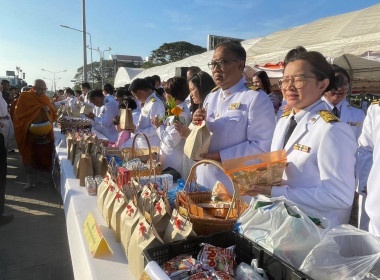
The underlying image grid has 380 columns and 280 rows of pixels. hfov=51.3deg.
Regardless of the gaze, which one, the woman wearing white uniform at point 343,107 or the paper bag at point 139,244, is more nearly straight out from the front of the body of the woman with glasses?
the paper bag

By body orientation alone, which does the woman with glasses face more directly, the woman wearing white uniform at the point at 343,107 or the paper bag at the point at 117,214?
the paper bag

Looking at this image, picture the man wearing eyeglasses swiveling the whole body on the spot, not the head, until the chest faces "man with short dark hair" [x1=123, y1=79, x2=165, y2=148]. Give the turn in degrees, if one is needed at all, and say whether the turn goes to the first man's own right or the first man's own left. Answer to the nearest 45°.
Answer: approximately 90° to the first man's own right

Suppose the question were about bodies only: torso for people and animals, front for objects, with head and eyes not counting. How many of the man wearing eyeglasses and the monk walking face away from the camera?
0

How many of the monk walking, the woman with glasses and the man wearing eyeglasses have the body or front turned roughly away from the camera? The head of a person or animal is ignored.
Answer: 0

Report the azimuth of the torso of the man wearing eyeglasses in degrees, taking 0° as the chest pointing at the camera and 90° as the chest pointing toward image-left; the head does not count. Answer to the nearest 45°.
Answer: approximately 45°

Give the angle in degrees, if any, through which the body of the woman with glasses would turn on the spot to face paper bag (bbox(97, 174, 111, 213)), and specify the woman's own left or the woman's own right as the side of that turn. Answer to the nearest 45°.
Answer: approximately 45° to the woman's own right

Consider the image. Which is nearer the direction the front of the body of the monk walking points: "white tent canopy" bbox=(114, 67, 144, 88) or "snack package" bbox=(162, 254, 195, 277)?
the snack package

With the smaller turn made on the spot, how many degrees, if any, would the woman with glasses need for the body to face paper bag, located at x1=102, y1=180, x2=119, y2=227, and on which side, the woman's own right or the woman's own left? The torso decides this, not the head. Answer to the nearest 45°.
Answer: approximately 45° to the woman's own right

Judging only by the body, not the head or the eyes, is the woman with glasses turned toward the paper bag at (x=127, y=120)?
no

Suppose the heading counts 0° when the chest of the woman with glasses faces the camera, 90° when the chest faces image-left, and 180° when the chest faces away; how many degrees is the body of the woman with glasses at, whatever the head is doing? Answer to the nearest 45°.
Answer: approximately 45°

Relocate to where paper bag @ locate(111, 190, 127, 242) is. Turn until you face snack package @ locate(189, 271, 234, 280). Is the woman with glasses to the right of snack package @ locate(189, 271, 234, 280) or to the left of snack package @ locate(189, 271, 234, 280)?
left

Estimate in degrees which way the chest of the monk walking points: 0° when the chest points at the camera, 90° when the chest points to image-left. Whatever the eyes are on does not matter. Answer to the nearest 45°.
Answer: approximately 315°

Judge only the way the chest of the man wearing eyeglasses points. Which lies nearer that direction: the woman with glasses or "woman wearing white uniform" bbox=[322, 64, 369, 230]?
the woman with glasses

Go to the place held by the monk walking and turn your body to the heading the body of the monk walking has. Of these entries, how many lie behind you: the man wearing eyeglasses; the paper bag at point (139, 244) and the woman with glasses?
0

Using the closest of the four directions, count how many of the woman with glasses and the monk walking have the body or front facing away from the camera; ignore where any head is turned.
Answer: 0

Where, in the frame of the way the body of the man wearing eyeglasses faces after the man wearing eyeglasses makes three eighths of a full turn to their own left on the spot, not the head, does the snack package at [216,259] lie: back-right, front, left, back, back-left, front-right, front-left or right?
right

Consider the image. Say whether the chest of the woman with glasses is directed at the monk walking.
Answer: no

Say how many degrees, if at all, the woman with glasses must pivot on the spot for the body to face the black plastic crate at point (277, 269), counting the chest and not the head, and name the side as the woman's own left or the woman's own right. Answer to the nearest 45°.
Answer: approximately 45° to the woman's own left

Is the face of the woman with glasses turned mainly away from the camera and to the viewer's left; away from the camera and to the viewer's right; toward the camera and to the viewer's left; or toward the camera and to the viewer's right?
toward the camera and to the viewer's left
